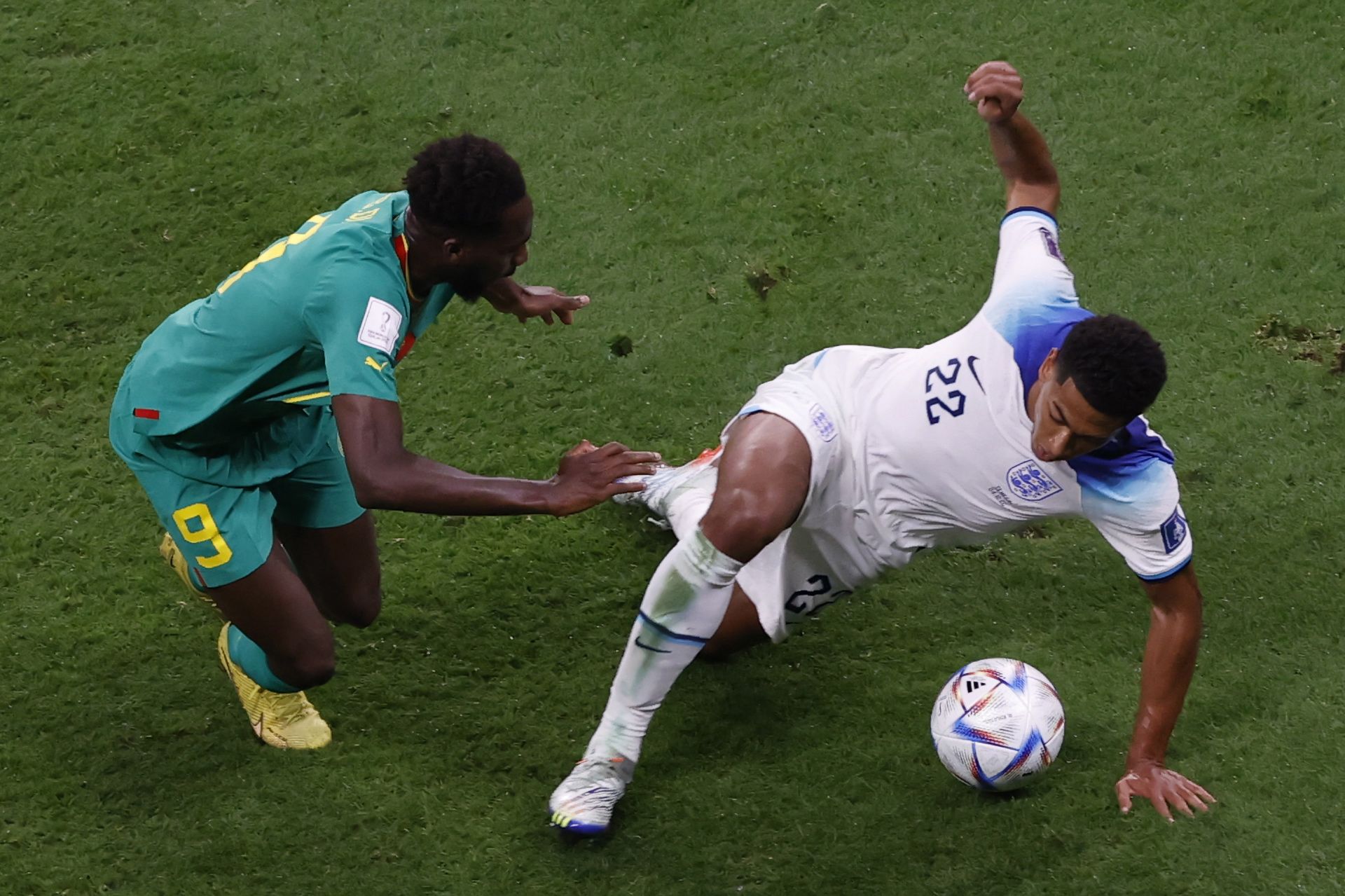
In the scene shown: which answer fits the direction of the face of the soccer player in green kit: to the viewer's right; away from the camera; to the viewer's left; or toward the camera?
to the viewer's right

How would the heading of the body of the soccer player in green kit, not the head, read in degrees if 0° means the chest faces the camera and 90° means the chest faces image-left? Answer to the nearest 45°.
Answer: approximately 270°

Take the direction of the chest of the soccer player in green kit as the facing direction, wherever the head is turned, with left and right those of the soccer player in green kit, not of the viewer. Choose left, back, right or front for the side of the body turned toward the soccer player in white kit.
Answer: front

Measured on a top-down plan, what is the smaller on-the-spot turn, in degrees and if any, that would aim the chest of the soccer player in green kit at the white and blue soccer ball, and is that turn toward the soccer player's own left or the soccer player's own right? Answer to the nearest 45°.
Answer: approximately 45° to the soccer player's own right
